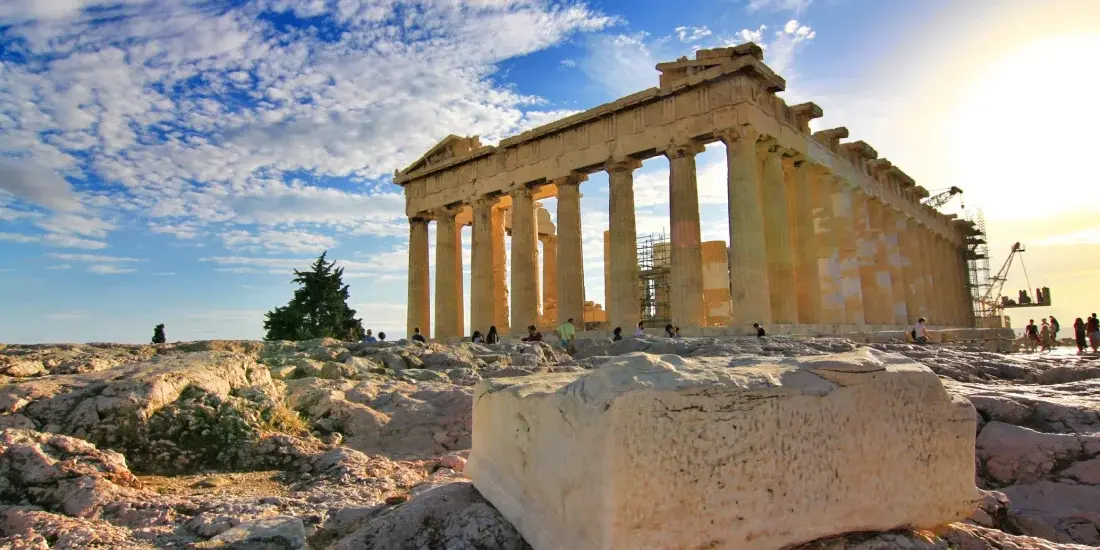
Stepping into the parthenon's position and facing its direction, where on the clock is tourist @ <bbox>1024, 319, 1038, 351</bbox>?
The tourist is roughly at 7 o'clock from the parthenon.

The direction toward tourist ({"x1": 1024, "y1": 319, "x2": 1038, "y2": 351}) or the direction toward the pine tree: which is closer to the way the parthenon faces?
the pine tree

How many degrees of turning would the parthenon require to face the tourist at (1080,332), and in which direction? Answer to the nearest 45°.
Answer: approximately 135° to its left

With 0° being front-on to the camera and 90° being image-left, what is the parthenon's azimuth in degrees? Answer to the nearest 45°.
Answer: approximately 45°

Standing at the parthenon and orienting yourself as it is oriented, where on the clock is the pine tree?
The pine tree is roughly at 2 o'clock from the parthenon.
